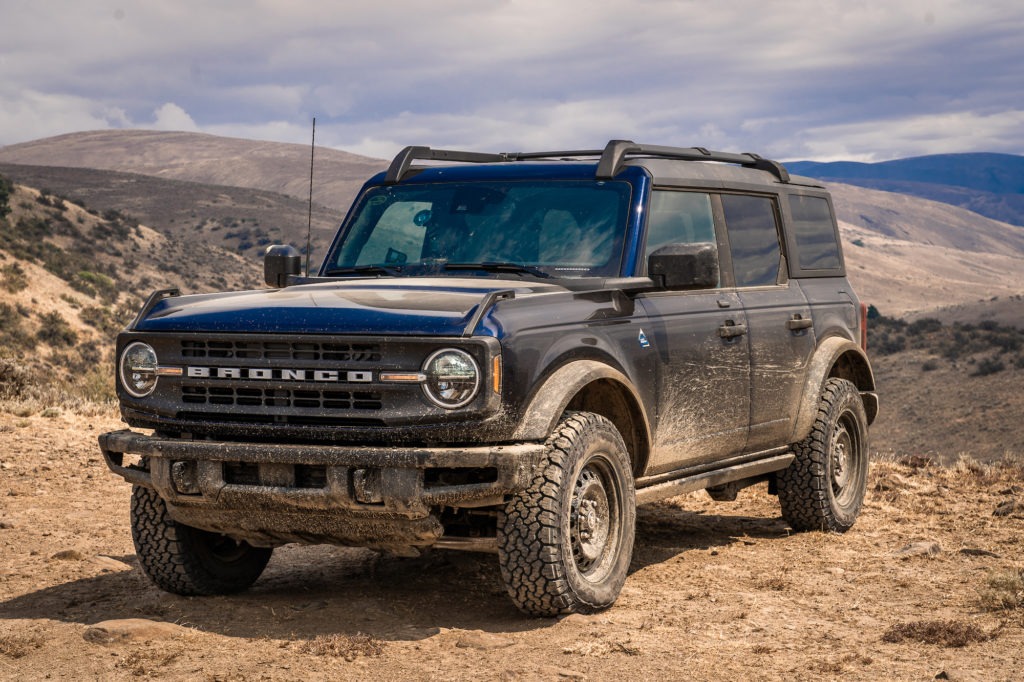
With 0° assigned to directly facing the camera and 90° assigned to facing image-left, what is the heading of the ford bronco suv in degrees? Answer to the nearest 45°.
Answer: approximately 45°

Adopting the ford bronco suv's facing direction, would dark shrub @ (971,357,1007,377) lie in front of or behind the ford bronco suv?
behind

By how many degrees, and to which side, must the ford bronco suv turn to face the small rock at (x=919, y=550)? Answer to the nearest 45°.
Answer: approximately 180°

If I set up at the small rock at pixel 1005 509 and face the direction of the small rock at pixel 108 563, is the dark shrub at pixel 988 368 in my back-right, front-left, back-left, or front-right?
back-right

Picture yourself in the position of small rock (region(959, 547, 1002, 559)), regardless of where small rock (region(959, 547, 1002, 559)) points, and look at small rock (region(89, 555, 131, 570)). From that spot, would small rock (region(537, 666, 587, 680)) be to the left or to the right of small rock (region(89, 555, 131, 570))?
left

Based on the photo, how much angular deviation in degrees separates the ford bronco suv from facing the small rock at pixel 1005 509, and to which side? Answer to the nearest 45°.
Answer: approximately 180°

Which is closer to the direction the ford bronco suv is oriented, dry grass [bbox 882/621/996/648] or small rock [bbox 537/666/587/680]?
the small rock

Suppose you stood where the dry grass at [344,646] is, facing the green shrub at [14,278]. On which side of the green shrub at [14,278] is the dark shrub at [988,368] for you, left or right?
right

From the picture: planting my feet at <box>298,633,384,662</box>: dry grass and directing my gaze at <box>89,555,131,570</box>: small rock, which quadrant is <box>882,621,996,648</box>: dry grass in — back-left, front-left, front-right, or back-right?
back-right
